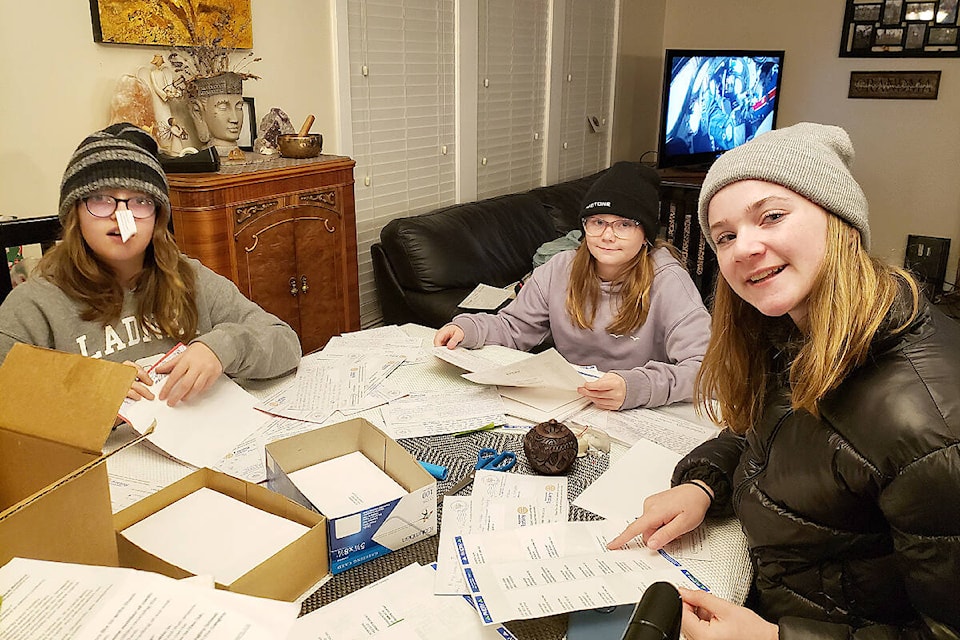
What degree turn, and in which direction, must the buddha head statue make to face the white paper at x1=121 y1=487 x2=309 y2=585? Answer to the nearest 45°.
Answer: approximately 45° to its right

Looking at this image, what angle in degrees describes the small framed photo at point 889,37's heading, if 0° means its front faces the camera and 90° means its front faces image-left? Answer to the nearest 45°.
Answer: approximately 0°

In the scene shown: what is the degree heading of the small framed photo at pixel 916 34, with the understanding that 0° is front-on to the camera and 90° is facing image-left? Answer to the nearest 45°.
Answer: approximately 0°

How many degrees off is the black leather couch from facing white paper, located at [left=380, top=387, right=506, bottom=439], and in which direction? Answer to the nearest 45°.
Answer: approximately 45° to its right

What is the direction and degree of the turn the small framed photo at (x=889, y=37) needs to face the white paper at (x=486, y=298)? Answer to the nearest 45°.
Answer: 0° — it already faces it

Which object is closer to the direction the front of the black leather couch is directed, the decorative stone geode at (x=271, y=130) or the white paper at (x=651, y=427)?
the white paper
